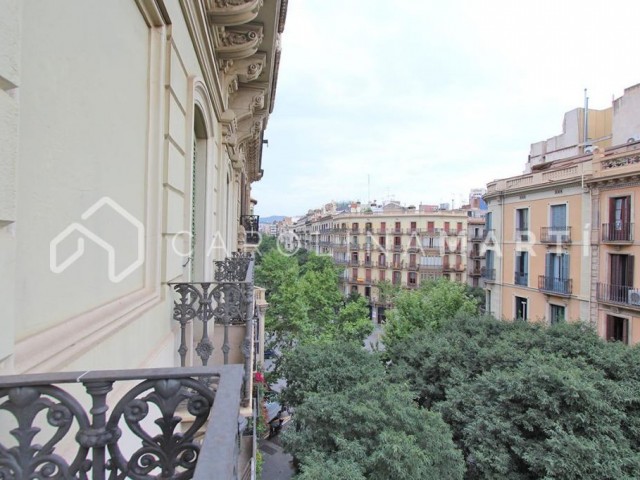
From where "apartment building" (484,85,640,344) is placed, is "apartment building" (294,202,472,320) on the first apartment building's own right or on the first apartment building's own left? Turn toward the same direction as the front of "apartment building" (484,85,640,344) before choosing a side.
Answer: on the first apartment building's own right

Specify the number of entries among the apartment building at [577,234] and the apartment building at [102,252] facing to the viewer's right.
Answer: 1

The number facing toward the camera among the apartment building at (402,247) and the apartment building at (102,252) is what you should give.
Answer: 1

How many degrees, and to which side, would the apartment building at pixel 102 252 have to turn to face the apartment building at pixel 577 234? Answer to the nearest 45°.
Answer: approximately 45° to its left

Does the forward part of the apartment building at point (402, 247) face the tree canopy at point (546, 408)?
yes

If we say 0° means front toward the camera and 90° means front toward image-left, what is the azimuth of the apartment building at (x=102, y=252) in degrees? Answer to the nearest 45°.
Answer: approximately 270°

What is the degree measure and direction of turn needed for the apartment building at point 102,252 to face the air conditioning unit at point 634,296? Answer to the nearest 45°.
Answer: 0° — it already faces it

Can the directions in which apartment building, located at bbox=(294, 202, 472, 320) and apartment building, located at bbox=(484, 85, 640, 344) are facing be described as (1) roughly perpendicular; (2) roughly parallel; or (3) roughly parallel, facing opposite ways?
roughly perpendicular
